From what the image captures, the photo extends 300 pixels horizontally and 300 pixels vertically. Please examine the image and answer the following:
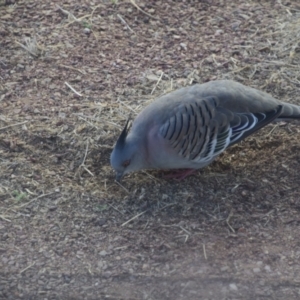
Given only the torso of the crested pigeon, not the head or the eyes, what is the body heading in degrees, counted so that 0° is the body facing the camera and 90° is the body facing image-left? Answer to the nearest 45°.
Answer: approximately 90°
